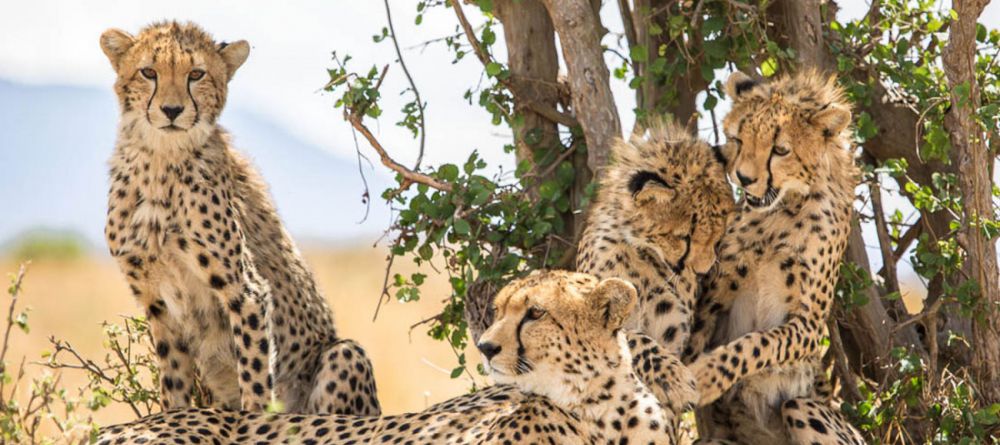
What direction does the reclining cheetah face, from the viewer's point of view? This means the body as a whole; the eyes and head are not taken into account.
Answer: to the viewer's right

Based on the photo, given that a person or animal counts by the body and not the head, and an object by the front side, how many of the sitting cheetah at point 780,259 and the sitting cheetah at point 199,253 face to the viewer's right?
0

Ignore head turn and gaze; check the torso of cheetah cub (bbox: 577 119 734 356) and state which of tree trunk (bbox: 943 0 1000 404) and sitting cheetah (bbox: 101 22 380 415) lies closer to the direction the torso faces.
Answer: the tree trunk

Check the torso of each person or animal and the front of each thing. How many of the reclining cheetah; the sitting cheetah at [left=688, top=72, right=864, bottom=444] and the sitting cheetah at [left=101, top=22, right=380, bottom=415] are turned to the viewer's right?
1

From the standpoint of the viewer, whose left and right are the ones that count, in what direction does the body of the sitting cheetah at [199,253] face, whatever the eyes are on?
facing the viewer and to the left of the viewer

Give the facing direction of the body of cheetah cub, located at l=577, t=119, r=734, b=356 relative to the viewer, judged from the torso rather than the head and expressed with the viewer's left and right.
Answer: facing the viewer and to the right of the viewer

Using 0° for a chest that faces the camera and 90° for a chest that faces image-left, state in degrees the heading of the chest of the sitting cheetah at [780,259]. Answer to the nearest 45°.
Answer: approximately 45°

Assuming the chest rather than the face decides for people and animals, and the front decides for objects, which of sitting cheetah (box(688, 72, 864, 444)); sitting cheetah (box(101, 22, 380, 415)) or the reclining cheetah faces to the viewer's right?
the reclining cheetah

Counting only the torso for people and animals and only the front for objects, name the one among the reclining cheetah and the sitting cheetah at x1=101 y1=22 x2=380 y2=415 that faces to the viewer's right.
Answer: the reclining cheetah
